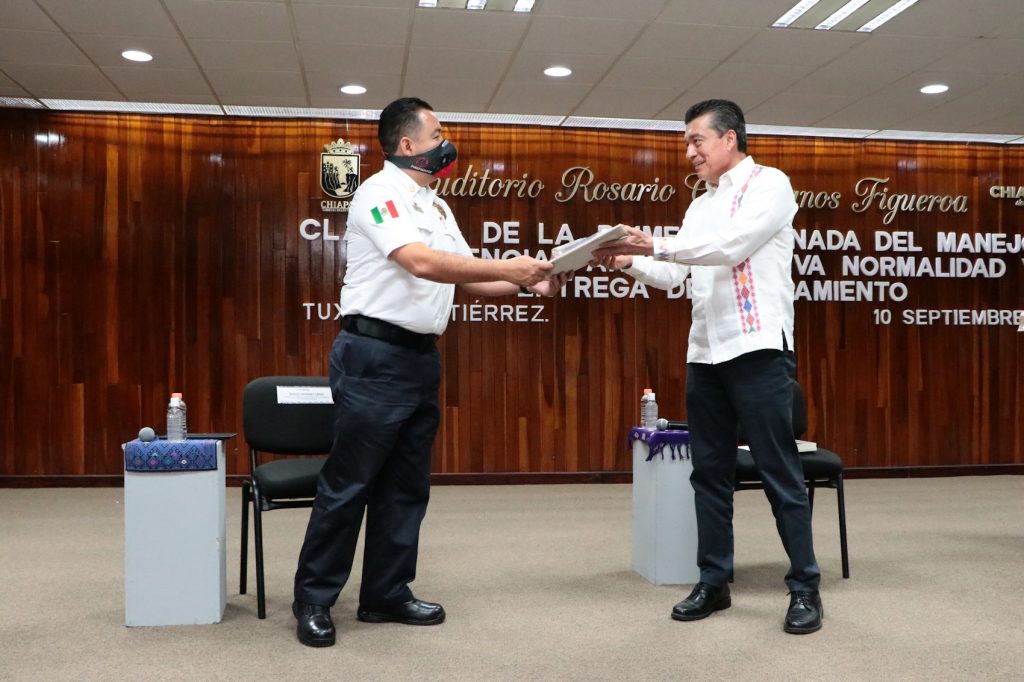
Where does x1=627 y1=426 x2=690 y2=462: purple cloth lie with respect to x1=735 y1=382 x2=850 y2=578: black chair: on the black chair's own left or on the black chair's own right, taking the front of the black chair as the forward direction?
on the black chair's own right

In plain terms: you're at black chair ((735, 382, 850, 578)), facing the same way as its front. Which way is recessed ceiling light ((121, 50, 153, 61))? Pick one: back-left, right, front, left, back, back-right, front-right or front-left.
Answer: back-right

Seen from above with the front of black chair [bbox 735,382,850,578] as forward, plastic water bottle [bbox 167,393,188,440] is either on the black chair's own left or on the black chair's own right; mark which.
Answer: on the black chair's own right

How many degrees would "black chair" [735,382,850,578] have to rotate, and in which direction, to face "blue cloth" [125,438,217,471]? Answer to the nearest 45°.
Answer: approximately 90° to its right

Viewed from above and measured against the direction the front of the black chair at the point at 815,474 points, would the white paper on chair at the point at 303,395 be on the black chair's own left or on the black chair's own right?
on the black chair's own right

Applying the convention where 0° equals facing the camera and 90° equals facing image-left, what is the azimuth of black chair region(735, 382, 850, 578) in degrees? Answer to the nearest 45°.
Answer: approximately 315°

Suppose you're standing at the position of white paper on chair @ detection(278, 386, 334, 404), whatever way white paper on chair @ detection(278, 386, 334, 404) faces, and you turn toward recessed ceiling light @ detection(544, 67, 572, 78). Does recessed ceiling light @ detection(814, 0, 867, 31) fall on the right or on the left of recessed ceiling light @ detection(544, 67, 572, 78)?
right
